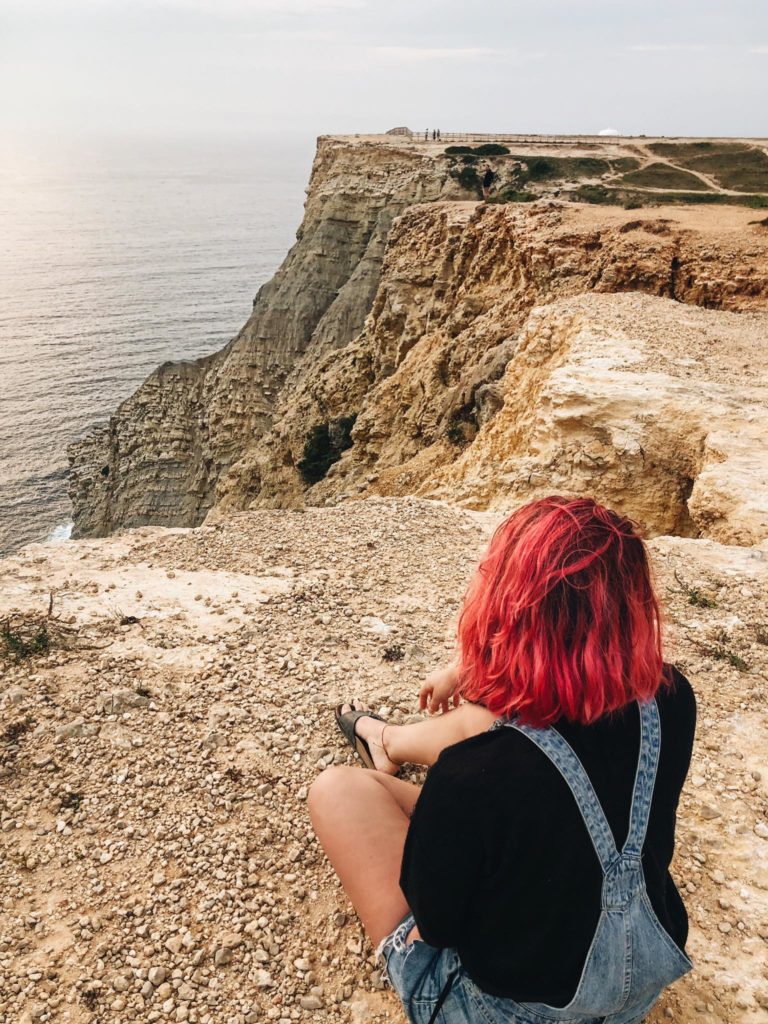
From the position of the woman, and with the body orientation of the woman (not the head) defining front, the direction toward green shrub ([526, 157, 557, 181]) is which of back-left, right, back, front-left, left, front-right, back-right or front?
front-right

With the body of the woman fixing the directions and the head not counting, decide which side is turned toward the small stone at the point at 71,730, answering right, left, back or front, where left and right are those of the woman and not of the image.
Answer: front

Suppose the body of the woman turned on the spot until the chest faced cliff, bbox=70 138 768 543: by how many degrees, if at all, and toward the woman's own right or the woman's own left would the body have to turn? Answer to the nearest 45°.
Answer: approximately 45° to the woman's own right

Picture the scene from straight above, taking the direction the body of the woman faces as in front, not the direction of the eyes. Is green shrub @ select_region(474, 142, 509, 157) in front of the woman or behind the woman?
in front

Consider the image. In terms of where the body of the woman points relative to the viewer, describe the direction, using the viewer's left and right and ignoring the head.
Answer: facing away from the viewer and to the left of the viewer

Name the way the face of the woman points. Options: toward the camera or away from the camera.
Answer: away from the camera
